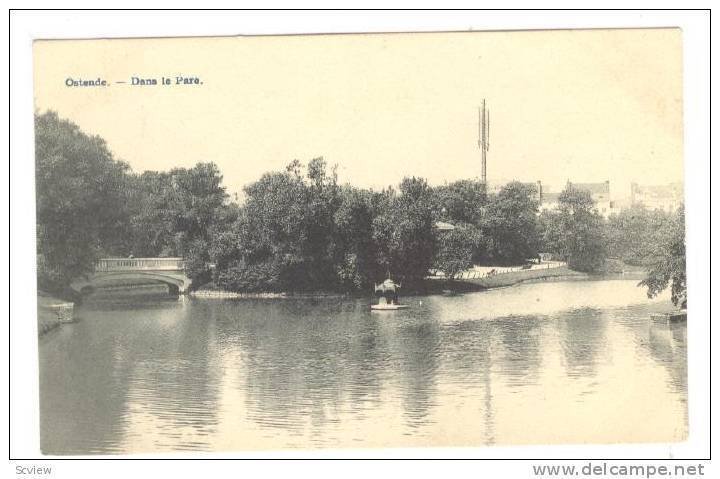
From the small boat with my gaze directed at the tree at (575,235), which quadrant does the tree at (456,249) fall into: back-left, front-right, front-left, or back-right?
front-left

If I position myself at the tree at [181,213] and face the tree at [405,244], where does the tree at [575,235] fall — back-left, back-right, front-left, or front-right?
front-left
